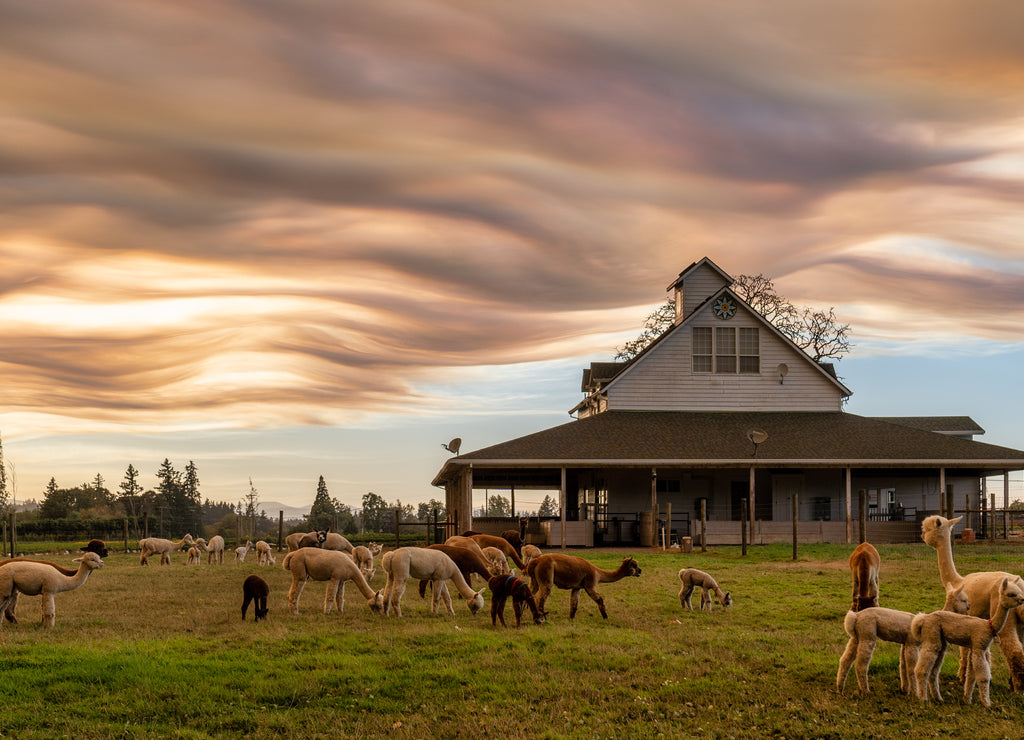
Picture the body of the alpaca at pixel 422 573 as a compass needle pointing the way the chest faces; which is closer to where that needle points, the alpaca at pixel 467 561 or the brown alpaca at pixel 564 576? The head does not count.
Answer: the brown alpaca

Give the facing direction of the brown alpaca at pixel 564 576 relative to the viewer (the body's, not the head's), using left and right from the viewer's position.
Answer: facing to the right of the viewer

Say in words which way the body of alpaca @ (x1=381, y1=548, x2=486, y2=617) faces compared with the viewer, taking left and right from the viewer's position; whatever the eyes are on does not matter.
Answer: facing to the right of the viewer

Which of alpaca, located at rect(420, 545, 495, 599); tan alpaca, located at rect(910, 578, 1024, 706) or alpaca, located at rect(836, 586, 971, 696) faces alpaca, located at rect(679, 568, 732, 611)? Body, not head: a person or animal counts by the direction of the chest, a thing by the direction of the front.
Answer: alpaca, located at rect(420, 545, 495, 599)

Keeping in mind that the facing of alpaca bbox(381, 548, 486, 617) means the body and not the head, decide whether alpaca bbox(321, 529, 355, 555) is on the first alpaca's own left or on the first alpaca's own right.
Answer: on the first alpaca's own left

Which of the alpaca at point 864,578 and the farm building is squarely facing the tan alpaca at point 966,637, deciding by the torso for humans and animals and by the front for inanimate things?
the farm building

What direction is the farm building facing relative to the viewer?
toward the camera

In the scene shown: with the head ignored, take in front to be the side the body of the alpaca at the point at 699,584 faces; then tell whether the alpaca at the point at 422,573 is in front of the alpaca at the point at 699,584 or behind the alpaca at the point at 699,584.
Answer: behind

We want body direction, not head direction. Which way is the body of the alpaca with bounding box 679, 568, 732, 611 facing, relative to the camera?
to the viewer's right

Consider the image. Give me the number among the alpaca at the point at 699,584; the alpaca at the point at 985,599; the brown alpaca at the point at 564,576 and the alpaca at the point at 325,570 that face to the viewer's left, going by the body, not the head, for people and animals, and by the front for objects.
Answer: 1

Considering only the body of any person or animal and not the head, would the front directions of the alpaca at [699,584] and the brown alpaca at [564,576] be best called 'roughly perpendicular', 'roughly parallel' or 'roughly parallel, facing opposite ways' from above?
roughly parallel

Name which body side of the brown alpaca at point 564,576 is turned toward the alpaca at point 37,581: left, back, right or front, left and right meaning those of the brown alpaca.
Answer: back

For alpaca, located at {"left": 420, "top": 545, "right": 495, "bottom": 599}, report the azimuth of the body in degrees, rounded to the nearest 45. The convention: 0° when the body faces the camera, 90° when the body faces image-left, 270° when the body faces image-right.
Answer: approximately 270°

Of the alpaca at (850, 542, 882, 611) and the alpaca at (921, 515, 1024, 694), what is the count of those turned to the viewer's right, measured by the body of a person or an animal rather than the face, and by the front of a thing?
0

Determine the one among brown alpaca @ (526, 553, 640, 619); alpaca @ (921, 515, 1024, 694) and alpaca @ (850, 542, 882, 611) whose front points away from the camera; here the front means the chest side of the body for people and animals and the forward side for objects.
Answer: alpaca @ (850, 542, 882, 611)

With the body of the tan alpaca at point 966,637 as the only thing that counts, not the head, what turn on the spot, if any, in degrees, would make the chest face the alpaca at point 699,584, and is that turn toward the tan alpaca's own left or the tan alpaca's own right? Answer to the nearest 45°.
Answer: approximately 135° to the tan alpaca's own left

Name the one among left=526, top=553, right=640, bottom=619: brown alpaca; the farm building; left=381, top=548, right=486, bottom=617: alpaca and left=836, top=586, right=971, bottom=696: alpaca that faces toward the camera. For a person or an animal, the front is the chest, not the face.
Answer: the farm building

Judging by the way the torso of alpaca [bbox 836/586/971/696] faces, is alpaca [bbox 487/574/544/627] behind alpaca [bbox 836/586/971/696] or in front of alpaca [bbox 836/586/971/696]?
behind

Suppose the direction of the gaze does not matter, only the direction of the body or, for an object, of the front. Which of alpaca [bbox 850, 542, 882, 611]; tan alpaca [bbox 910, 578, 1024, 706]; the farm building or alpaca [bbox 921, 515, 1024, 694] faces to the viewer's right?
the tan alpaca
